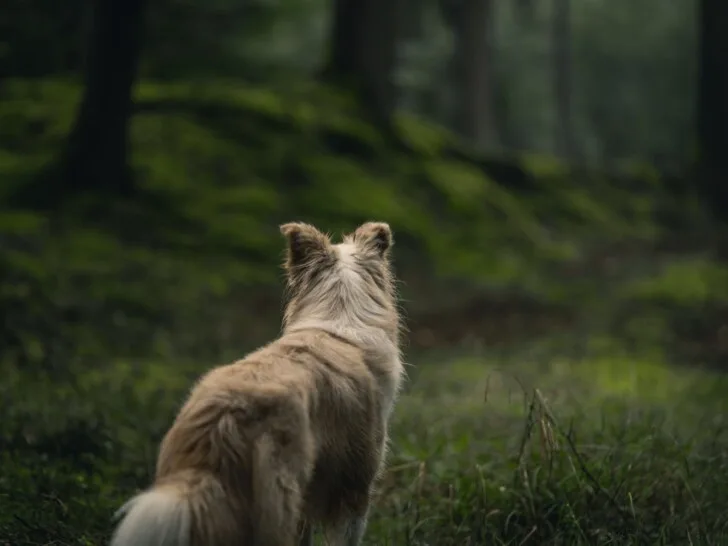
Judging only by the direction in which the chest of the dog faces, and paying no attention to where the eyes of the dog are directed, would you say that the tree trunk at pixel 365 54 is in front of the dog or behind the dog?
in front

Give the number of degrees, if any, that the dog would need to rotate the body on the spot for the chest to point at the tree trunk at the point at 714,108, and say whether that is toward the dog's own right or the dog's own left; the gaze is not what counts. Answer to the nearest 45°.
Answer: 0° — it already faces it

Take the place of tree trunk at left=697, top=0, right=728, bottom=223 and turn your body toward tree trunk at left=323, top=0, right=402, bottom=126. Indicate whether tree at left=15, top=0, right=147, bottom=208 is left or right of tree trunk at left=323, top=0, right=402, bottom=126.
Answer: left

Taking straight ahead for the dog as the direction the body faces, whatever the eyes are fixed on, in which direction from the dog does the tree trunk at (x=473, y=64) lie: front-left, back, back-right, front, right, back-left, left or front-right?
front-left

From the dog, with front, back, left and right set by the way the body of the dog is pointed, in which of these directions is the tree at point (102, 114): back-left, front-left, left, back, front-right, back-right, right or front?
front-left

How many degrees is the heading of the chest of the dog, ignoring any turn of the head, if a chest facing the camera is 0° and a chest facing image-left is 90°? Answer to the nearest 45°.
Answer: approximately 225°
